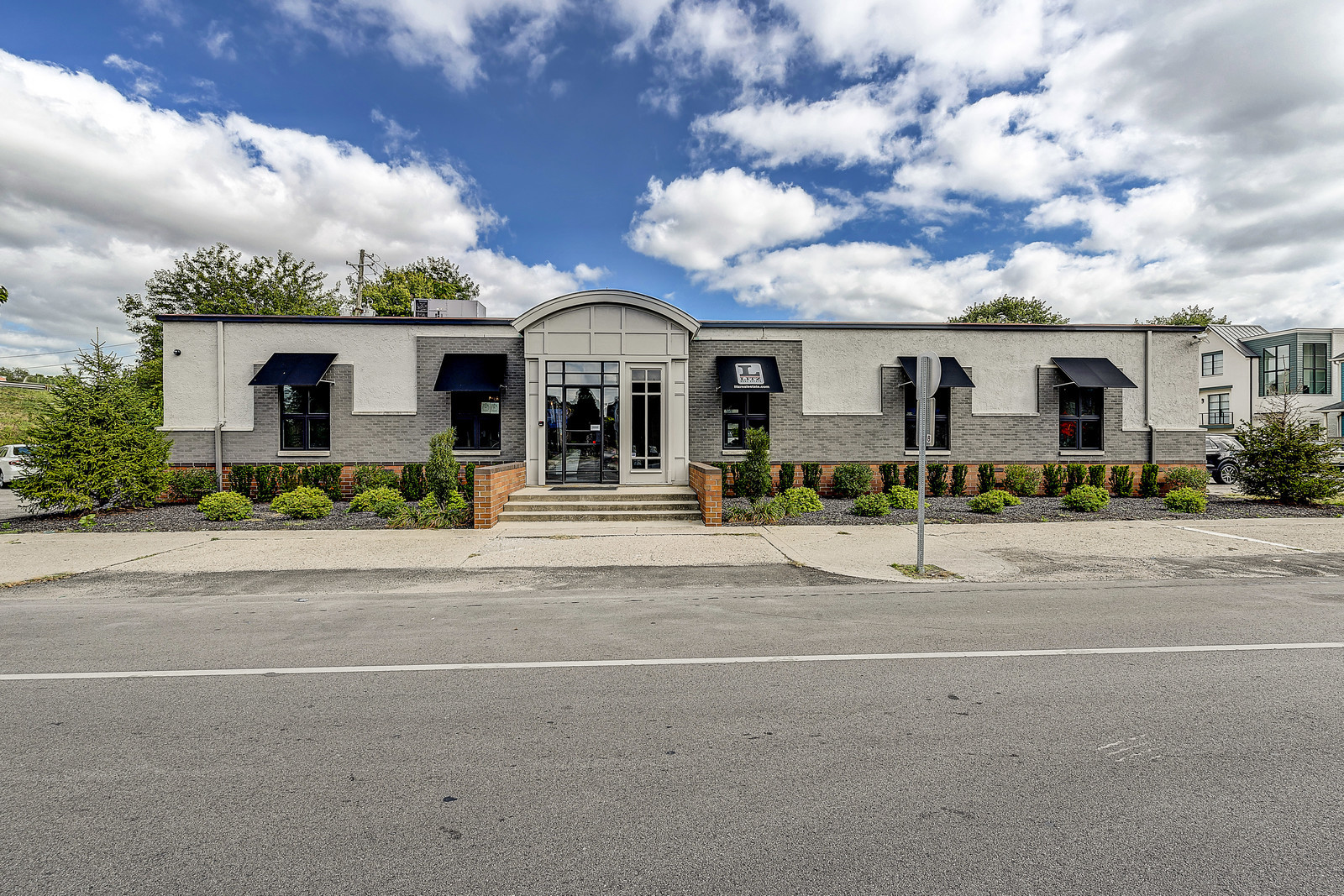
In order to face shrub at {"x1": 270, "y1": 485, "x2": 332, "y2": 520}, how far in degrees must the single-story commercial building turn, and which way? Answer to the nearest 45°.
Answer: approximately 45° to its right

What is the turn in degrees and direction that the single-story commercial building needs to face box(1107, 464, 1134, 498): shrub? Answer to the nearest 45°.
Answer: approximately 90° to its left

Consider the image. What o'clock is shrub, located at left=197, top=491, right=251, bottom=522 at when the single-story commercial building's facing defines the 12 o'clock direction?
The shrub is roughly at 2 o'clock from the single-story commercial building.

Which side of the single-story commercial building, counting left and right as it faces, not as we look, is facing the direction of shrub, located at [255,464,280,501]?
right

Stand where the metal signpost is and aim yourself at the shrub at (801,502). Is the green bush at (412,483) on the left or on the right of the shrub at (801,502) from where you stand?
left

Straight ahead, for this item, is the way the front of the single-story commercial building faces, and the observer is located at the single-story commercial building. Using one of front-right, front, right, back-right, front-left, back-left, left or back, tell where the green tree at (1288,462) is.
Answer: left

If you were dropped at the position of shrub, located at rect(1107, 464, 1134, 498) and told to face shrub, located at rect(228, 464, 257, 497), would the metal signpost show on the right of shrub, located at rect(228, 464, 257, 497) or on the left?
left

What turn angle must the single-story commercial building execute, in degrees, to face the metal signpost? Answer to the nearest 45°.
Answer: approximately 45° to its left

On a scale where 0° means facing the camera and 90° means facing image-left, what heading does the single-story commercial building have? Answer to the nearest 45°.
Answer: approximately 0°

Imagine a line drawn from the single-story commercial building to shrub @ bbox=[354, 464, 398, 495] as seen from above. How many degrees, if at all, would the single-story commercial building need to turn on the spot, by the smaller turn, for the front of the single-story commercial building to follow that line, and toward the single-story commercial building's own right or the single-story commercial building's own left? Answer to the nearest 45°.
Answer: approximately 90° to the single-story commercial building's own right
